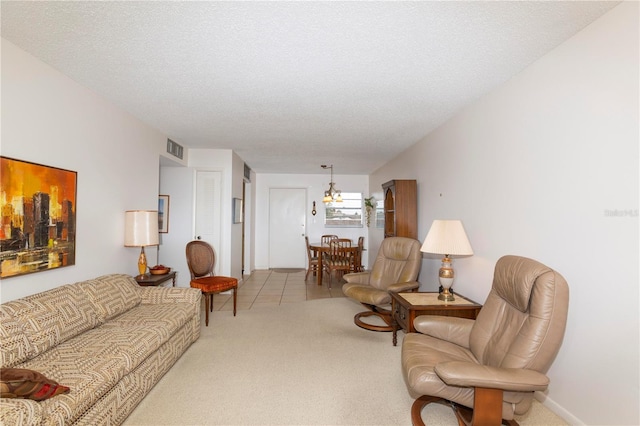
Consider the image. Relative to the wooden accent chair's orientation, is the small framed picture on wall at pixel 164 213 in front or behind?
behind

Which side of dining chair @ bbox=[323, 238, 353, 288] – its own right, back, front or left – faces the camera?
back

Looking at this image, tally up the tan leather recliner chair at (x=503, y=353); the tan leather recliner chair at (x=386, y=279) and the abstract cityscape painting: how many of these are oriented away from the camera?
0

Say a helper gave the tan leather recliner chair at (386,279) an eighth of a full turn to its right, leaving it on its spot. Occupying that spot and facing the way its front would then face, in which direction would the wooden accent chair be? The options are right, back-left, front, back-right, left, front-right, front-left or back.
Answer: front

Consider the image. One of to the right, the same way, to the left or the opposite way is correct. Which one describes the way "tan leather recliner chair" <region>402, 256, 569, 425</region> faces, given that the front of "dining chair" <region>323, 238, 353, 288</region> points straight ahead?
to the left

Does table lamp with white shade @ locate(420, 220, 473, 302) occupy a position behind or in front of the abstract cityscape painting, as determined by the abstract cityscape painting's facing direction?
in front

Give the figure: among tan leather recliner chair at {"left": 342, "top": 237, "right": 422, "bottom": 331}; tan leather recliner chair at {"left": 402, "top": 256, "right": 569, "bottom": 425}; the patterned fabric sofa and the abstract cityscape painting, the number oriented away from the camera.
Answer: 0

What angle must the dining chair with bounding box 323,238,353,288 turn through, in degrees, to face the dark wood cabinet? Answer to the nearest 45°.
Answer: approximately 135° to its right

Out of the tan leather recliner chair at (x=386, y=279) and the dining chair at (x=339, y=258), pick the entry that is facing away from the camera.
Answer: the dining chair

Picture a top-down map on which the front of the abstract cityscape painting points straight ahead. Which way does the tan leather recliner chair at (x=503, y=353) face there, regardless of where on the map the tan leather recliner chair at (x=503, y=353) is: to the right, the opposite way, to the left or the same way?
the opposite way

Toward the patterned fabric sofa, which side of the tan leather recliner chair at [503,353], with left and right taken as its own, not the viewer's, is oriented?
front

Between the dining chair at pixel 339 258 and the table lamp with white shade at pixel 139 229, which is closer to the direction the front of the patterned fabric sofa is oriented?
the dining chair

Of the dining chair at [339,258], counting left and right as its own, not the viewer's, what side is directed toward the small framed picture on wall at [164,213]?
left

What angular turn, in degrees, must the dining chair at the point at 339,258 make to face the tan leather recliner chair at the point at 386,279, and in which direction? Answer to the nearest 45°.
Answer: approximately 180°

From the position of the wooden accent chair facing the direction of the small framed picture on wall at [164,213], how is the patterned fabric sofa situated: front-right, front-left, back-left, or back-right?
back-left

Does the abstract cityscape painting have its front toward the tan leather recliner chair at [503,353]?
yes

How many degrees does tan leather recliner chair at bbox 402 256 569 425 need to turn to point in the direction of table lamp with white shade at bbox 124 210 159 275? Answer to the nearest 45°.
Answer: approximately 45° to its right
